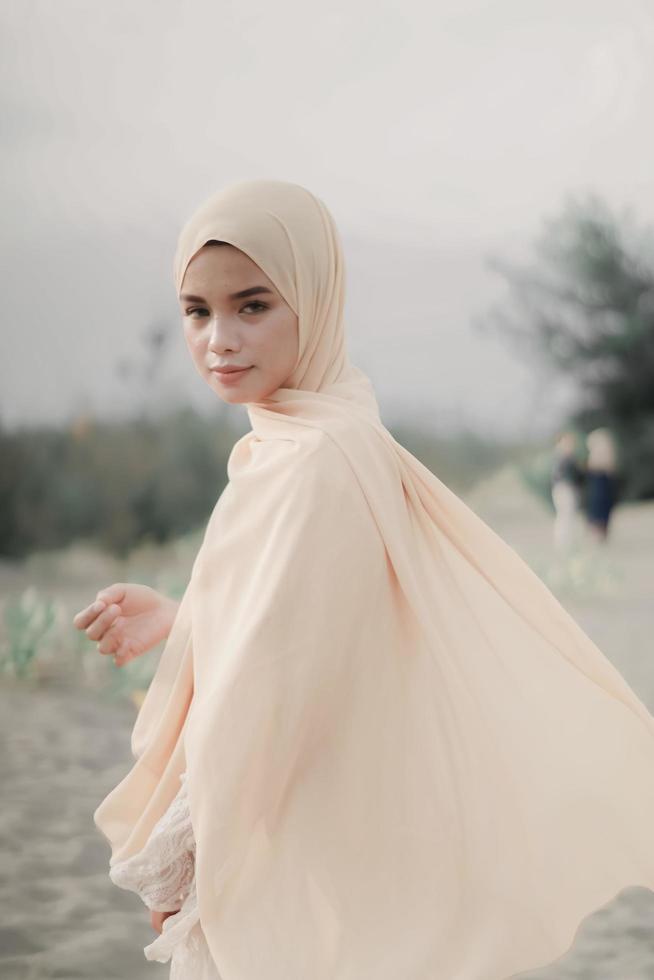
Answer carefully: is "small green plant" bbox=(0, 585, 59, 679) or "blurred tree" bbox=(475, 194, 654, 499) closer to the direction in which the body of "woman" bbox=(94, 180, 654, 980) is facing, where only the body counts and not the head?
the small green plant

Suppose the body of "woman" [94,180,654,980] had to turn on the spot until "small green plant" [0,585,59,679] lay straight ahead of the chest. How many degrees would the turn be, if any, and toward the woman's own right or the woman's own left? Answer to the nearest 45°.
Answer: approximately 45° to the woman's own right

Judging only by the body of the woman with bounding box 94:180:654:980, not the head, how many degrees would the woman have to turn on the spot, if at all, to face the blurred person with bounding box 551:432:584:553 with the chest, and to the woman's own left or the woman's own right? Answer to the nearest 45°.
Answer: approximately 90° to the woman's own right

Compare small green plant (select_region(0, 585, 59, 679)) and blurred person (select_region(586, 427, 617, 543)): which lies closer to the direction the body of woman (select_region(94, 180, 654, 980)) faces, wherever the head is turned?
the small green plant

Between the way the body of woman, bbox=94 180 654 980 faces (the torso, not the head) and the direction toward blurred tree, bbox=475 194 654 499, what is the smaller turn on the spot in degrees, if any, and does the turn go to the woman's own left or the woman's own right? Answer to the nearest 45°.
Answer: approximately 90° to the woman's own right

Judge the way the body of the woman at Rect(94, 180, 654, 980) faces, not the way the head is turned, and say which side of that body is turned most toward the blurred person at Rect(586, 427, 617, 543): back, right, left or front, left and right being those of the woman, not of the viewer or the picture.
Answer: right

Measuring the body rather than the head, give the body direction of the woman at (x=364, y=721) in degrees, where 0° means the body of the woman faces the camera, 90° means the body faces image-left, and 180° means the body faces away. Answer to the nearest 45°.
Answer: approximately 90°
